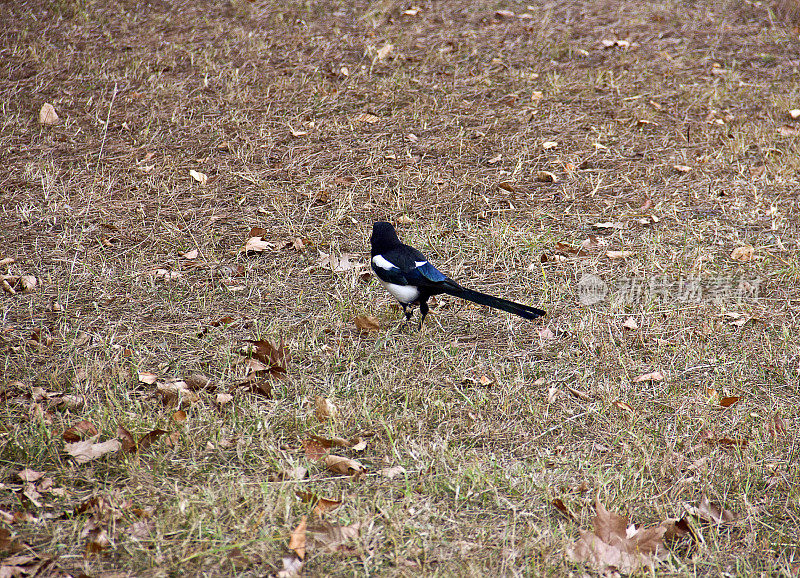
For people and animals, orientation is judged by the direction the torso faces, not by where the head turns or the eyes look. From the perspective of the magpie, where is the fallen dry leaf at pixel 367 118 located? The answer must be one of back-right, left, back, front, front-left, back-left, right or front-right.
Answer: front-right

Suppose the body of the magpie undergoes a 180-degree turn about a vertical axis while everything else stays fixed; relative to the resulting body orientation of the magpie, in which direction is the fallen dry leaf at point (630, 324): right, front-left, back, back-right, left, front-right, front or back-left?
front-left

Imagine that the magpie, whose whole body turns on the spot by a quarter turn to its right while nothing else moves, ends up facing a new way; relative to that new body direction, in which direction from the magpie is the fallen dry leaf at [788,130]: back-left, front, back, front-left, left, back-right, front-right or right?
front

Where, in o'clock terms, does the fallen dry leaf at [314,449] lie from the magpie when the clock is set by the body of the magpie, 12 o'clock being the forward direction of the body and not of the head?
The fallen dry leaf is roughly at 8 o'clock from the magpie.

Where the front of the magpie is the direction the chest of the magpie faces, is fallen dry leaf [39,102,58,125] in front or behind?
in front

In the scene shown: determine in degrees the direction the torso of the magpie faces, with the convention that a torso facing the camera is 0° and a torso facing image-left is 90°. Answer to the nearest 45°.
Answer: approximately 135°

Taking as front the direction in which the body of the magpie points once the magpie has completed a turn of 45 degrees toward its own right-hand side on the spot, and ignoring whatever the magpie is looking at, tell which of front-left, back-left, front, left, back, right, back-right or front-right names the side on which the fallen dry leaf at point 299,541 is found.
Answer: back

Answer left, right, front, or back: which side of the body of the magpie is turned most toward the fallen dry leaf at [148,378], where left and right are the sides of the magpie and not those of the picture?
left

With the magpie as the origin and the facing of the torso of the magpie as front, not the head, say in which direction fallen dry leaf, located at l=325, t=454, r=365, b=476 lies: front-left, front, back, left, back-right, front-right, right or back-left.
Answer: back-left

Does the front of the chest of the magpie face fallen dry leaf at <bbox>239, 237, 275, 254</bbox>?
yes

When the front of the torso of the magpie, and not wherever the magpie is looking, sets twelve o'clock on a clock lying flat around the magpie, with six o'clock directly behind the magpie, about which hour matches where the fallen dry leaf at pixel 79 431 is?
The fallen dry leaf is roughly at 9 o'clock from the magpie.
